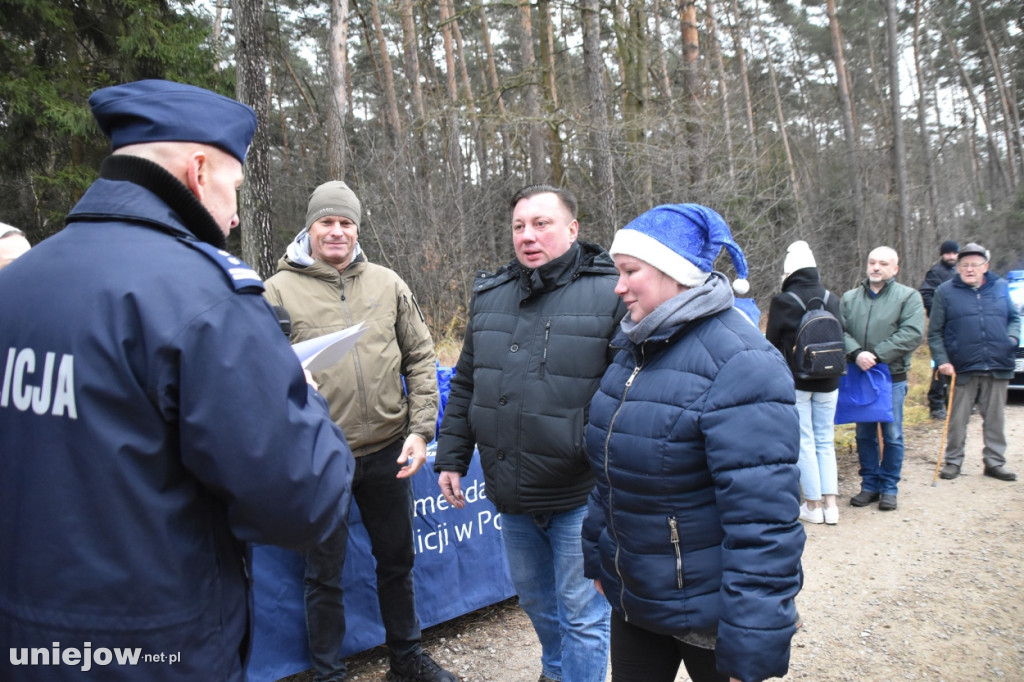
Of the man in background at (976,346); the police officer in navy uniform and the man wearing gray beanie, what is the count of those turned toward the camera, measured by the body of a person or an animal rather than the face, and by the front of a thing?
2

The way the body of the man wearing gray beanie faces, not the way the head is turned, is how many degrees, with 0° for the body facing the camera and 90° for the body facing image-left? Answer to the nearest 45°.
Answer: approximately 0°

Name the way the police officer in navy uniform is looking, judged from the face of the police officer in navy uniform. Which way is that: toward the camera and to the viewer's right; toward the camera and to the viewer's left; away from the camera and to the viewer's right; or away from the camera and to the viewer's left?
away from the camera and to the viewer's right

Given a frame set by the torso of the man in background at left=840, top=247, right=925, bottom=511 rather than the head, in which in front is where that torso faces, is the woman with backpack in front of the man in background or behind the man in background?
in front

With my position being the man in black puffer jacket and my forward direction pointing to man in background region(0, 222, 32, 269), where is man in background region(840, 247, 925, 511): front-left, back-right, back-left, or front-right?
back-right

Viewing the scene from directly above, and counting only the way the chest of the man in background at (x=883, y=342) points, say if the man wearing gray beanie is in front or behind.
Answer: in front

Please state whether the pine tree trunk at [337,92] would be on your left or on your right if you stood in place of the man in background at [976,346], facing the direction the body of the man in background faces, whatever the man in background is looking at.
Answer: on your right

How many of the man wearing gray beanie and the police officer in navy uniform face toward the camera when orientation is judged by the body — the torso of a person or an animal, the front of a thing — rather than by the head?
1

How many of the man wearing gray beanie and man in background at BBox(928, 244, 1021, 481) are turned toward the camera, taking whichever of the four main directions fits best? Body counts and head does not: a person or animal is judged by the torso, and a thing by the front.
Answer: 2

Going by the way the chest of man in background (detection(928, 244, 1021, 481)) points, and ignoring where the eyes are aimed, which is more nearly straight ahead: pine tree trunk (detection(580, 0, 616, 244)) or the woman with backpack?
the woman with backpack

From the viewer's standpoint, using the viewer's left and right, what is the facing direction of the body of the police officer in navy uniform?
facing away from the viewer and to the right of the viewer

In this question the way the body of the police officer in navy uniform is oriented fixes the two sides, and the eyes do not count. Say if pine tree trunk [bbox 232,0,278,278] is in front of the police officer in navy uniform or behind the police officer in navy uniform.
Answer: in front

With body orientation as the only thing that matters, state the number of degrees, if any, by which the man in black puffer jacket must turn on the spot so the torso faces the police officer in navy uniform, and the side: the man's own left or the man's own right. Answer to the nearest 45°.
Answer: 0° — they already face them
